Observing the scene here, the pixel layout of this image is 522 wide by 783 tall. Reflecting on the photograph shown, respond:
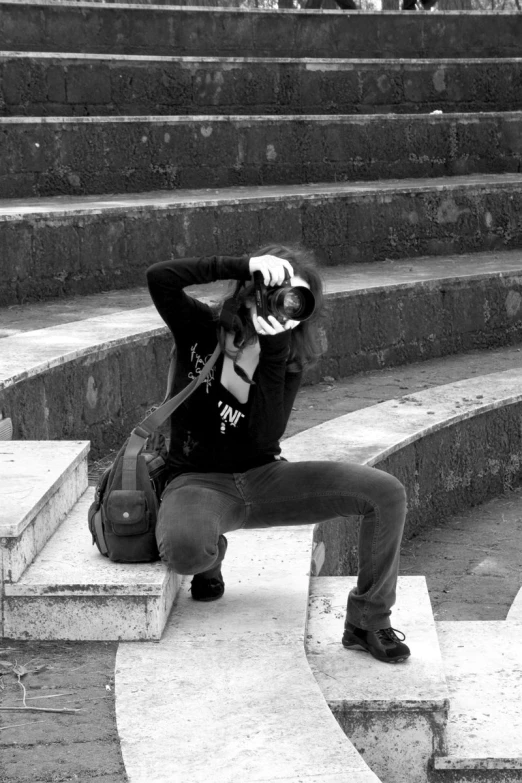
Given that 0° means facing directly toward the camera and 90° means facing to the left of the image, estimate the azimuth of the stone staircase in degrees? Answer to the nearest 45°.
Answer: approximately 0°
